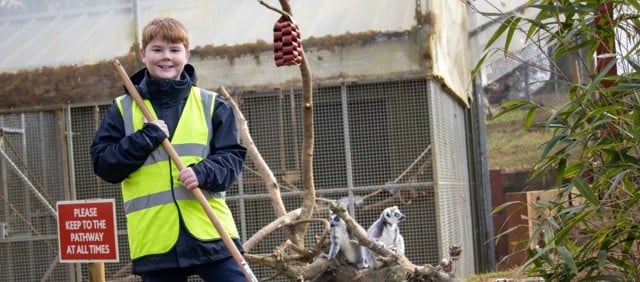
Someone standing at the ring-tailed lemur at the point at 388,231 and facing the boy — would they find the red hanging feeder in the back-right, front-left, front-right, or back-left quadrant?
front-right

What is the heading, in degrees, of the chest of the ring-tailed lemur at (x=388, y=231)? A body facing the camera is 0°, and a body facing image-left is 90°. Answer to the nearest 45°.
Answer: approximately 315°

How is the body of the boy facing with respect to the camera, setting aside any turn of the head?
toward the camera

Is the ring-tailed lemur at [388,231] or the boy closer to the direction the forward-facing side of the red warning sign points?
the boy

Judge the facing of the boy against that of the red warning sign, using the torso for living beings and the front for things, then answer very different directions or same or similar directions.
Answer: same or similar directions

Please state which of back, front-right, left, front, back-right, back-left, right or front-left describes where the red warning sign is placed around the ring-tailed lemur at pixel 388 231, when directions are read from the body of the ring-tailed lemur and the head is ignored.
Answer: right

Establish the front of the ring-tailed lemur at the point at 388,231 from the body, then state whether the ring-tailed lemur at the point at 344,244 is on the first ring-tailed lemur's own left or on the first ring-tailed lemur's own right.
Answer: on the first ring-tailed lemur's own right

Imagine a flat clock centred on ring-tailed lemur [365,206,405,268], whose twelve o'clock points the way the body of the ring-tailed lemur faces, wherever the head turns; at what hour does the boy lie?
The boy is roughly at 2 o'clock from the ring-tailed lemur.

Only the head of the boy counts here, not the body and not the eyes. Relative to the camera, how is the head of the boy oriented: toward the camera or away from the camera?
toward the camera

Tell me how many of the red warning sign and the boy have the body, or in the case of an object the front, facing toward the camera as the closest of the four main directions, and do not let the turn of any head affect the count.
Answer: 2
